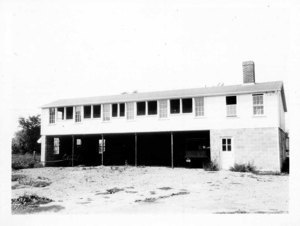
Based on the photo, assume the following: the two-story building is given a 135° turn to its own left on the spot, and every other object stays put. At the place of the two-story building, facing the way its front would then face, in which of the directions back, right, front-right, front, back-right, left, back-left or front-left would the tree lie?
left

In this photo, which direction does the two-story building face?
toward the camera

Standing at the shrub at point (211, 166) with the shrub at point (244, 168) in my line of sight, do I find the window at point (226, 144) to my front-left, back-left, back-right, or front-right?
front-left
